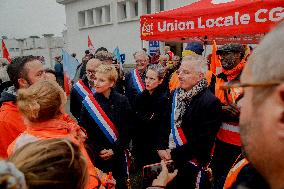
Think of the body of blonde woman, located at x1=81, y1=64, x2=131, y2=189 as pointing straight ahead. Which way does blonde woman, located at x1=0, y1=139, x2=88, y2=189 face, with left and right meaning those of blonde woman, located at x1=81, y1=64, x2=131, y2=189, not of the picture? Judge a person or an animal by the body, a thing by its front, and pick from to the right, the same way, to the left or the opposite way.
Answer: the opposite way

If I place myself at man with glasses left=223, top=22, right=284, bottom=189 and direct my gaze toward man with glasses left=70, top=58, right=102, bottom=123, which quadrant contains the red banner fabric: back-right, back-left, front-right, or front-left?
front-right

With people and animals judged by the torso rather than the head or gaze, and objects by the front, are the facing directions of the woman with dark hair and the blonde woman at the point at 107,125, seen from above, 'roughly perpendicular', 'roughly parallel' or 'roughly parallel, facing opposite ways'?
roughly parallel

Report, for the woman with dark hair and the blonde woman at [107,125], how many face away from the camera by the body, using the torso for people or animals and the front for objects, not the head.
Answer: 0

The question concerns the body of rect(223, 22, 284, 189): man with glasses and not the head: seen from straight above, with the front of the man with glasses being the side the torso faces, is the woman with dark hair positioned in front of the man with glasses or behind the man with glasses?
in front

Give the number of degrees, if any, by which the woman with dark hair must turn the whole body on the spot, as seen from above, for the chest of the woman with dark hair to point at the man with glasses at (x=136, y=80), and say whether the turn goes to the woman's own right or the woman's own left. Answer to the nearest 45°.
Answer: approximately 135° to the woman's own right

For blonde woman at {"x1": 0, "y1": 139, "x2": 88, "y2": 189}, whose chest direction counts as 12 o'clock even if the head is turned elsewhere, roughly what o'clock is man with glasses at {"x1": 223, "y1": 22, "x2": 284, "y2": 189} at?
The man with glasses is roughly at 3 o'clock from the blonde woman.

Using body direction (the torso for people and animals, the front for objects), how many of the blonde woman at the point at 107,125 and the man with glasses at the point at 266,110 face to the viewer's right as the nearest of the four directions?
0

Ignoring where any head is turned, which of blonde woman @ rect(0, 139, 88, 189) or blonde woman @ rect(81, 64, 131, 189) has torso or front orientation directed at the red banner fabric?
blonde woman @ rect(0, 139, 88, 189)

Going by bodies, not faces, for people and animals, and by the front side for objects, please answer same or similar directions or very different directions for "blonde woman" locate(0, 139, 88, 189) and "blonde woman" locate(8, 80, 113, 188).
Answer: same or similar directions

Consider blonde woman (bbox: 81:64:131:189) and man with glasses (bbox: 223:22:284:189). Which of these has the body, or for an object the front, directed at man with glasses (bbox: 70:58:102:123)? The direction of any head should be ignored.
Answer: man with glasses (bbox: 223:22:284:189)

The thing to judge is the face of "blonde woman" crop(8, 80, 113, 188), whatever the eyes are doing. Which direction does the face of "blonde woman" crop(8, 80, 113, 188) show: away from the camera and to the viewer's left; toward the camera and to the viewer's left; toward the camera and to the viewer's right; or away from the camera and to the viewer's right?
away from the camera and to the viewer's right

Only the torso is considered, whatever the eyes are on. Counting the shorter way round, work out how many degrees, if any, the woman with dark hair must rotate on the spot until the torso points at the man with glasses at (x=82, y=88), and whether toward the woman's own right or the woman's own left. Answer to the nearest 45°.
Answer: approximately 45° to the woman's own right

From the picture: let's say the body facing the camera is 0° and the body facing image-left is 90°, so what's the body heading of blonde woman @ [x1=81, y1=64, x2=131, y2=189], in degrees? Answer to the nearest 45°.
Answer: approximately 45°

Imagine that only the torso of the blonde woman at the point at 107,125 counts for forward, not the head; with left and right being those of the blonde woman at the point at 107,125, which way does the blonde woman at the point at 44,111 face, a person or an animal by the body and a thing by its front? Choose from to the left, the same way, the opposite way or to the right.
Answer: the opposite way

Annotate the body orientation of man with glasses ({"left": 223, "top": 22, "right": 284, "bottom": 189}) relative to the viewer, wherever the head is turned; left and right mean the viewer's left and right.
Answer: facing away from the viewer and to the left of the viewer

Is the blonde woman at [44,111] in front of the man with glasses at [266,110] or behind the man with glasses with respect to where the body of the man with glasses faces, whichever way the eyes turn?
in front

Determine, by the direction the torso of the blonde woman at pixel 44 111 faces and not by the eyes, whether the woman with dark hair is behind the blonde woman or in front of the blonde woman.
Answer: in front

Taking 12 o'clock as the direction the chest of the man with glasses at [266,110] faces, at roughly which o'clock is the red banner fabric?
The red banner fabric is roughly at 1 o'clock from the man with glasses.
